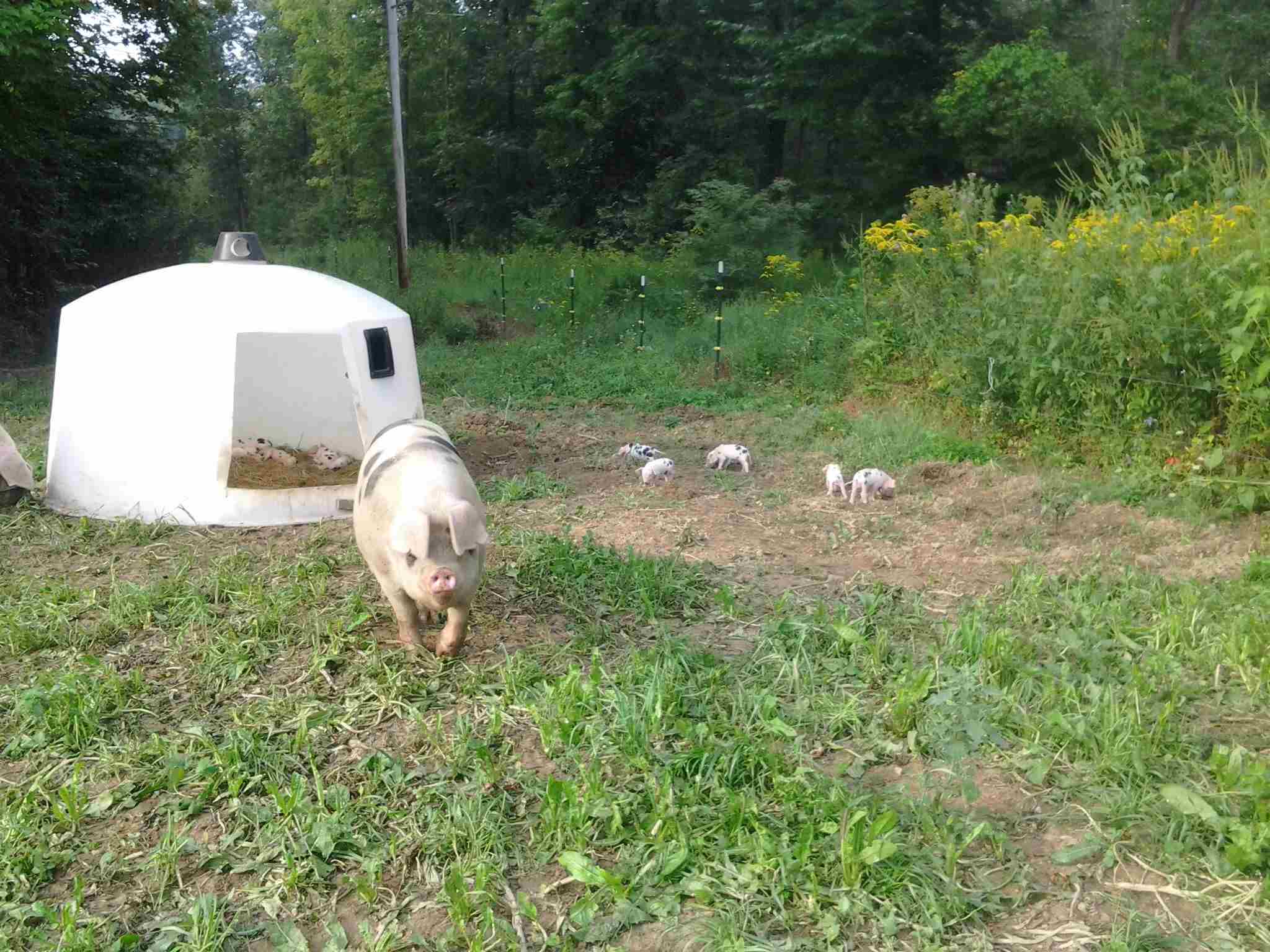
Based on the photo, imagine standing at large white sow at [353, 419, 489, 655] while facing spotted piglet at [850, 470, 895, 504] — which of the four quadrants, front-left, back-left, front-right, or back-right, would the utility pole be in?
front-left

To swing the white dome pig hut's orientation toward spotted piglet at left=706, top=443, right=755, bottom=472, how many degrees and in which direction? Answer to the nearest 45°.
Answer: approximately 45° to its left

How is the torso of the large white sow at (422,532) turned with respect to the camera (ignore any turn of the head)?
toward the camera

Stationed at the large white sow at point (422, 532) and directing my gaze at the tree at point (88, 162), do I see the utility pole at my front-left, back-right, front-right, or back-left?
front-right

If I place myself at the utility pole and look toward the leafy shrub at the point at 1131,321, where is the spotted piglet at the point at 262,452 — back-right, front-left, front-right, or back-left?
front-right

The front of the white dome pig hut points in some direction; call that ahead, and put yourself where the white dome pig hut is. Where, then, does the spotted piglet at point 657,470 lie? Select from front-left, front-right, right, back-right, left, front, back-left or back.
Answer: front-left
